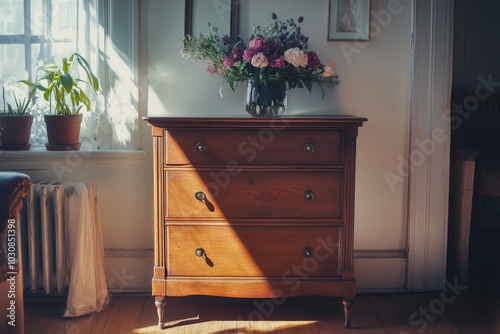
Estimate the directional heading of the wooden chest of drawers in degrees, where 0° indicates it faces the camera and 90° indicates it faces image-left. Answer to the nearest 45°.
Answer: approximately 0°

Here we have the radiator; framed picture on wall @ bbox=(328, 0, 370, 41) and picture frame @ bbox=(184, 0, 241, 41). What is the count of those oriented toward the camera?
3

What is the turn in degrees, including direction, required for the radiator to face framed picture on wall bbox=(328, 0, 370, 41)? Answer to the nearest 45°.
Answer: approximately 90° to its left

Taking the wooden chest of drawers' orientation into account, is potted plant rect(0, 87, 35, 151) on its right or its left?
on its right

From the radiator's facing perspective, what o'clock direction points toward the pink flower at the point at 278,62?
The pink flower is roughly at 10 o'clock from the radiator.

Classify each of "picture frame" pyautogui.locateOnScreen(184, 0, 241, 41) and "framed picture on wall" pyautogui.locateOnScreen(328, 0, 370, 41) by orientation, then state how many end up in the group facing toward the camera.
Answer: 2
